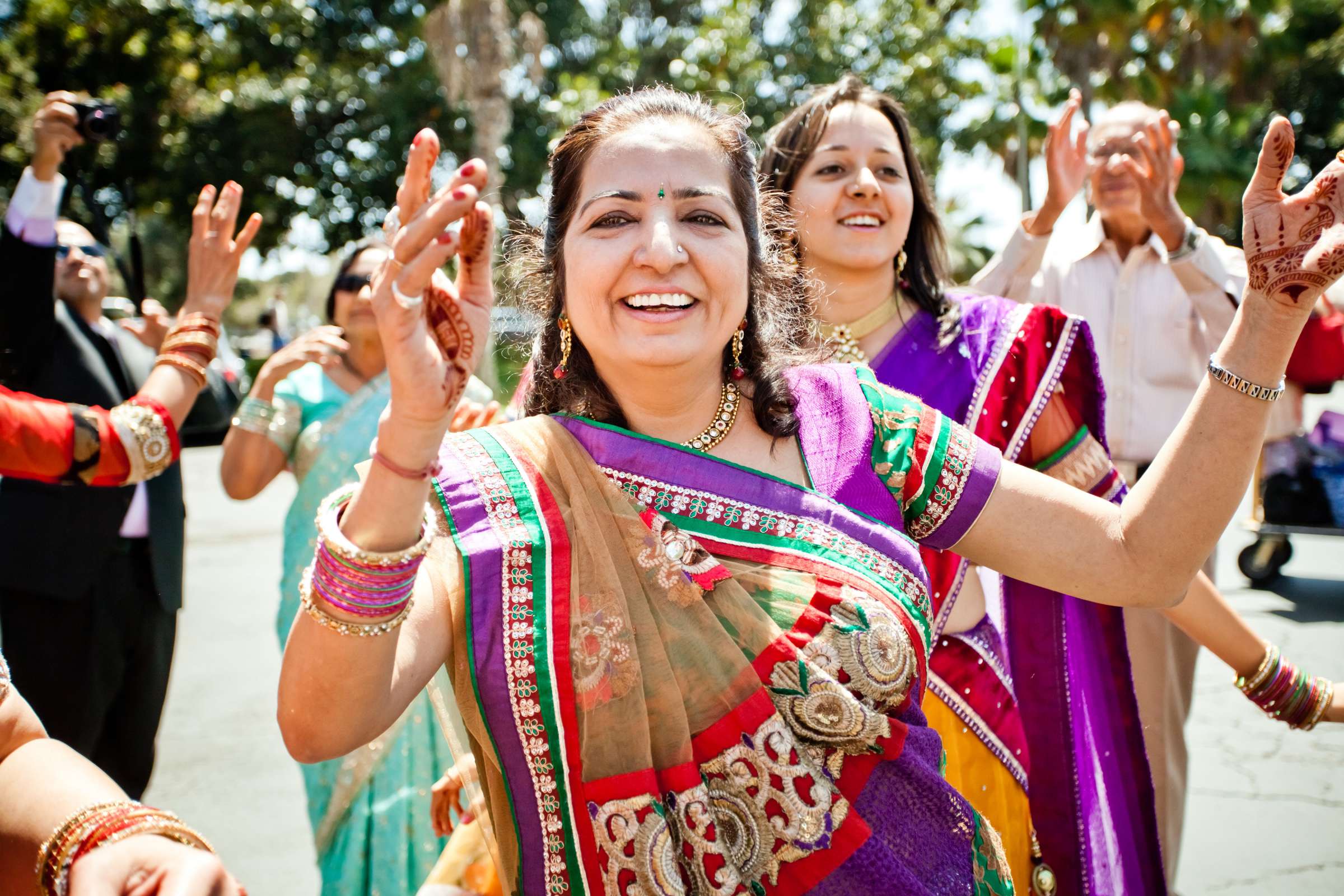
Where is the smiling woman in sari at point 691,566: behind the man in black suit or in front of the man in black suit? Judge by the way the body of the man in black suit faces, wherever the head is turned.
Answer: in front

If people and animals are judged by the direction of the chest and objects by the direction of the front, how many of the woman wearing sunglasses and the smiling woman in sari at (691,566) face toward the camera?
2

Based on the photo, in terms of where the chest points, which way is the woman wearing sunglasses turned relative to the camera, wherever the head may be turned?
toward the camera

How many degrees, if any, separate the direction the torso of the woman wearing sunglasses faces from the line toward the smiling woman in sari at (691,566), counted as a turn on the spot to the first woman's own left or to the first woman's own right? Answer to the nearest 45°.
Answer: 0° — they already face them

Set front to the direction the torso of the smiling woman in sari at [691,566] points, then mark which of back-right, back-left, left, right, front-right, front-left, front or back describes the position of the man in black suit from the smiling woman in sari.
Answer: back-right

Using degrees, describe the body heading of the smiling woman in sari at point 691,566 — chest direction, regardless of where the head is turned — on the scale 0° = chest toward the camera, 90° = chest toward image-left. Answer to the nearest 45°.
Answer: approximately 0°

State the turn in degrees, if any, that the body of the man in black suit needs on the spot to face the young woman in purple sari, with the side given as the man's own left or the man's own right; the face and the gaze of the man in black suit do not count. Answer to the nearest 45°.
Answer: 0° — they already face them

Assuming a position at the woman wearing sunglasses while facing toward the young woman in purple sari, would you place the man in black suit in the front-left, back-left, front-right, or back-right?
back-right

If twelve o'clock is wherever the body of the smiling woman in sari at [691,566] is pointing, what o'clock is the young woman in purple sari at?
The young woman in purple sari is roughly at 7 o'clock from the smiling woman in sari.

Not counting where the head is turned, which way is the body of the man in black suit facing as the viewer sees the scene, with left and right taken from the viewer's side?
facing the viewer and to the right of the viewer

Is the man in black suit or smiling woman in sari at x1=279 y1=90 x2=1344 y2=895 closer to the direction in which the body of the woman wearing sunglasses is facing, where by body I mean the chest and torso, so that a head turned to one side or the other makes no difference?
the smiling woman in sari

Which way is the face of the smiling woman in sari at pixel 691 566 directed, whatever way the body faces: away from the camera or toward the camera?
toward the camera

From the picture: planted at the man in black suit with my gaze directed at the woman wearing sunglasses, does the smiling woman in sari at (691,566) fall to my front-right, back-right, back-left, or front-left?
front-right

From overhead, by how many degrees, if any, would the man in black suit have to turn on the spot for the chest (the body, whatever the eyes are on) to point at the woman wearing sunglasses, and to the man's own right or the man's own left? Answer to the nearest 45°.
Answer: approximately 45° to the man's own left

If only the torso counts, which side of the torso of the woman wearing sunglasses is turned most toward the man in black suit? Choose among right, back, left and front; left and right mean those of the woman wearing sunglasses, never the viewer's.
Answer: right
